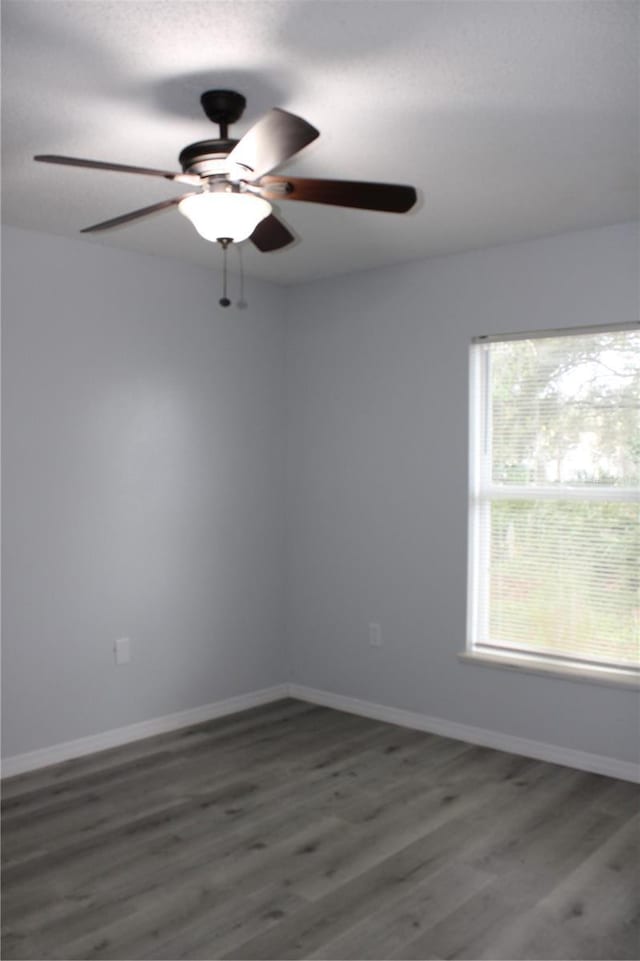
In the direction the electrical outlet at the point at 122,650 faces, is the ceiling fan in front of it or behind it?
in front

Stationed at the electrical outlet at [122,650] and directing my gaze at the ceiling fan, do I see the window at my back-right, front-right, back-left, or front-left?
front-left

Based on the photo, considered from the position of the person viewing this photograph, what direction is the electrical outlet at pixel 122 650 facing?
facing the viewer and to the right of the viewer

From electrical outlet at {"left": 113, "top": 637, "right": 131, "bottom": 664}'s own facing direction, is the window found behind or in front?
in front

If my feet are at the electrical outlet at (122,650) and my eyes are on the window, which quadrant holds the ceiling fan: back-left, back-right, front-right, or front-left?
front-right
